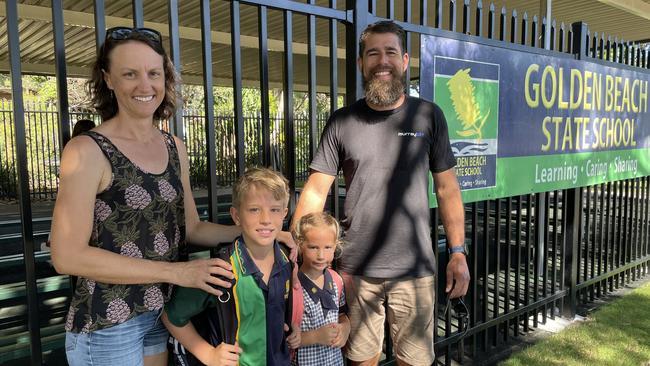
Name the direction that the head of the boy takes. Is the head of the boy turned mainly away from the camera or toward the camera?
toward the camera

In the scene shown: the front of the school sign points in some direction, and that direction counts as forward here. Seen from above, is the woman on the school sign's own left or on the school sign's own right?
on the school sign's own right

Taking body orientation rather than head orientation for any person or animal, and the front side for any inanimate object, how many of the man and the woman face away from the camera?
0

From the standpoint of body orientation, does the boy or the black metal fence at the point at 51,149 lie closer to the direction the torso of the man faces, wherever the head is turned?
the boy

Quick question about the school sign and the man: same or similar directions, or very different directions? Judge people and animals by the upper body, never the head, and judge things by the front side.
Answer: same or similar directions

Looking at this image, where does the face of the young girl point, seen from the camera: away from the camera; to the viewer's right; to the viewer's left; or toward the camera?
toward the camera

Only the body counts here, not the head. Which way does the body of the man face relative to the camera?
toward the camera

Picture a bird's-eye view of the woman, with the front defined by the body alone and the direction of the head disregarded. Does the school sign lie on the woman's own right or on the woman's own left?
on the woman's own left

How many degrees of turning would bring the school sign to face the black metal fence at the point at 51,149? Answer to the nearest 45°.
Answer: approximately 135° to its right

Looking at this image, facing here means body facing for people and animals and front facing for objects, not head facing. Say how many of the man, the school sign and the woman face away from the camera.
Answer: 0

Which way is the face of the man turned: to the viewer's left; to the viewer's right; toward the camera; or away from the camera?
toward the camera

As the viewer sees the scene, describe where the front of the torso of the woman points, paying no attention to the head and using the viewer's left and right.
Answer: facing the viewer and to the right of the viewer

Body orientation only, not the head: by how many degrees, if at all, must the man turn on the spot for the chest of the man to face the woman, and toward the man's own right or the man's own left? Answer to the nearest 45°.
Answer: approximately 45° to the man's own right

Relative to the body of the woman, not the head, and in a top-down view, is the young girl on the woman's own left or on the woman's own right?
on the woman's own left
